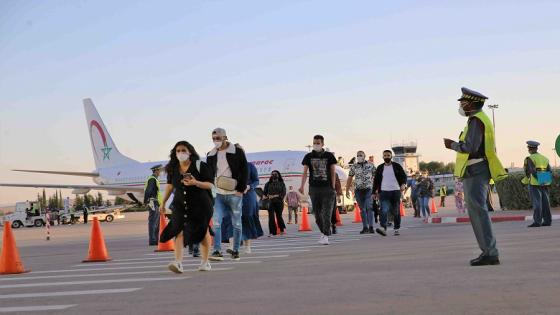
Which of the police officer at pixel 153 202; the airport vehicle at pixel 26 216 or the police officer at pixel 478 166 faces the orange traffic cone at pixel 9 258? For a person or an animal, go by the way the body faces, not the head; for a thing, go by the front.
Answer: the police officer at pixel 478 166

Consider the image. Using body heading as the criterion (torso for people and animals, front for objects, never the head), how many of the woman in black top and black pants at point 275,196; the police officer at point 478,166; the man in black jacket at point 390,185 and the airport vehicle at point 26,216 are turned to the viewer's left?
2

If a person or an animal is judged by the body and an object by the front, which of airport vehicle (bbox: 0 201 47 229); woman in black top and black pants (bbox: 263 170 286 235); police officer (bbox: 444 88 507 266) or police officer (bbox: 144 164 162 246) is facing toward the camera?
the woman in black top and black pants

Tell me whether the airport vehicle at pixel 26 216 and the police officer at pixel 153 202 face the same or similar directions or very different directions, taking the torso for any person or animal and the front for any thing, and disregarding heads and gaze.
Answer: very different directions

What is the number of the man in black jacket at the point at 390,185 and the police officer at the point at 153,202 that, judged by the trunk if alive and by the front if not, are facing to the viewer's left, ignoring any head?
0

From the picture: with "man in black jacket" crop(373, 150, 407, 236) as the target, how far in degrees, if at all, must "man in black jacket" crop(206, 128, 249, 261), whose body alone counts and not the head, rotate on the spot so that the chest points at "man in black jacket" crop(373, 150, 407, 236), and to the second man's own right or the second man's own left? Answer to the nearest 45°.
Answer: approximately 180°

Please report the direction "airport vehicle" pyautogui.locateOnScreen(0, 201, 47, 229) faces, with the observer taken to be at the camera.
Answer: facing to the left of the viewer

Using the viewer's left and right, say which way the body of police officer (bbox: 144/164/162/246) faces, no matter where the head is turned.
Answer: facing to the right of the viewer

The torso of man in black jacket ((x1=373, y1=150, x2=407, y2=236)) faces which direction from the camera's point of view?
toward the camera

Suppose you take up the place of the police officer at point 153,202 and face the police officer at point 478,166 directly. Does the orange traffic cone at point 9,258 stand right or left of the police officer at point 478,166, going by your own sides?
right

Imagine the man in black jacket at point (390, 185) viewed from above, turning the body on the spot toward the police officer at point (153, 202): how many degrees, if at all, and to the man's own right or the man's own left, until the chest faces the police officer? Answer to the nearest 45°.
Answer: approximately 90° to the man's own right

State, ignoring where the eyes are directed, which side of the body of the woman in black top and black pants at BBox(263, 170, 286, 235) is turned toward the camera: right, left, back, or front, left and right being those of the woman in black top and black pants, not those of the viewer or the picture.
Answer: front

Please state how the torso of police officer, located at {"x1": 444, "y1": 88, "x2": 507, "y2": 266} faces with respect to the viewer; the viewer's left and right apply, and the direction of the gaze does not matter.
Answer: facing to the left of the viewer

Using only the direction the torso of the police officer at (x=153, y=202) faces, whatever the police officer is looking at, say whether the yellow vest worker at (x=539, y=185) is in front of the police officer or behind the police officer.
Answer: in front

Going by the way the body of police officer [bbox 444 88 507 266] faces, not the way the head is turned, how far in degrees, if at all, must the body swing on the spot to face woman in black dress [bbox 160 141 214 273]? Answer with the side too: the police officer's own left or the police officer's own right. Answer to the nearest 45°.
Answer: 0° — they already face them
